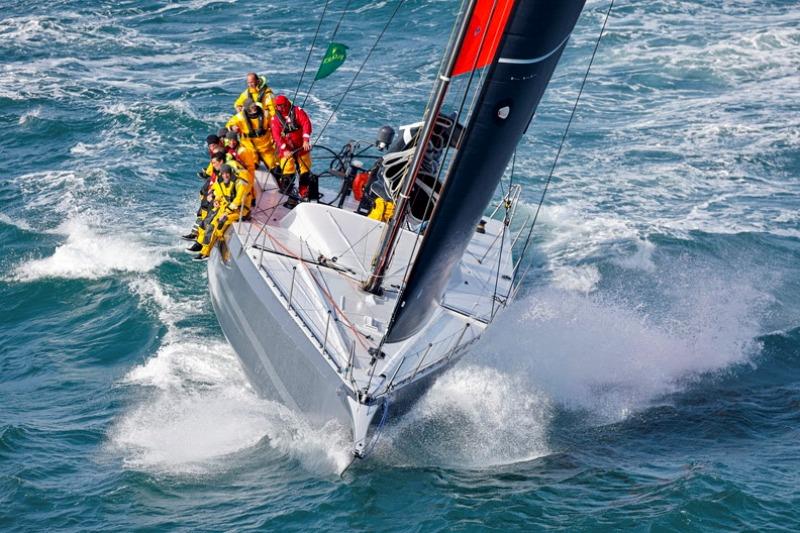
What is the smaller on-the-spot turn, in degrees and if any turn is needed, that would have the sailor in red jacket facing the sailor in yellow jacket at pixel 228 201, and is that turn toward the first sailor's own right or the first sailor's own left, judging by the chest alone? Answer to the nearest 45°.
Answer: approximately 45° to the first sailor's own right

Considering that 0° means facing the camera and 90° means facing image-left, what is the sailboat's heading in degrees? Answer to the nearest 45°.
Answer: approximately 0°

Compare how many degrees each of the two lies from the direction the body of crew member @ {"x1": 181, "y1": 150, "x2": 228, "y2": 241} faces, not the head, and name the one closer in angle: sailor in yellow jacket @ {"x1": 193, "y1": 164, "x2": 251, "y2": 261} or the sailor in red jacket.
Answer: the sailor in yellow jacket
